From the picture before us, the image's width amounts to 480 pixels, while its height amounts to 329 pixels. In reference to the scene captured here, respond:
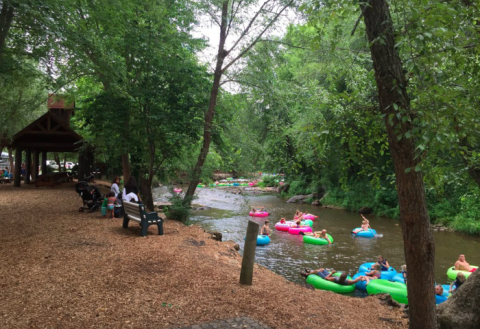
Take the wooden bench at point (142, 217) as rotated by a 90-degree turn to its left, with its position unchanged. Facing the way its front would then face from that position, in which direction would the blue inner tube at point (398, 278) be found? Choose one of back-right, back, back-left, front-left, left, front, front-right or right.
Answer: back-right

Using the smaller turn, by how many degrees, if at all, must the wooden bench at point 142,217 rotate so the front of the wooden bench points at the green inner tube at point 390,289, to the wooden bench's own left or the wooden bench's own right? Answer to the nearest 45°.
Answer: approximately 45° to the wooden bench's own right

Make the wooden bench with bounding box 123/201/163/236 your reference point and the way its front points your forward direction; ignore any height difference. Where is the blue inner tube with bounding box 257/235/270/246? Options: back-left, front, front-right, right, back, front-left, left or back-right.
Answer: front

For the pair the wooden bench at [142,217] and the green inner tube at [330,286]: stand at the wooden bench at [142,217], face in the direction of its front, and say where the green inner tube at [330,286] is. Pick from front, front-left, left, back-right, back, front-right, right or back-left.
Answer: front-right

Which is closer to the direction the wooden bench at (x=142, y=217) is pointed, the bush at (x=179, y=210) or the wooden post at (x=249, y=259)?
the bush

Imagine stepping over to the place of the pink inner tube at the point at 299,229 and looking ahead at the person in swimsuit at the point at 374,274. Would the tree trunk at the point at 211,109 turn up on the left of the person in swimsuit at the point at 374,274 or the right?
right

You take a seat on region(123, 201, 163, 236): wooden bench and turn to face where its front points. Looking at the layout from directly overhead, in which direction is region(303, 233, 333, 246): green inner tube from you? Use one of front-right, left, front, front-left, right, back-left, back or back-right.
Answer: front

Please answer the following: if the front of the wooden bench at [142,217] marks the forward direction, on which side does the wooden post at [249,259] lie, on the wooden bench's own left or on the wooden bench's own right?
on the wooden bench's own right

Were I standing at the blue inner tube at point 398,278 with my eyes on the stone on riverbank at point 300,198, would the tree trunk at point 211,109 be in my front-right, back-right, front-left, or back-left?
front-left

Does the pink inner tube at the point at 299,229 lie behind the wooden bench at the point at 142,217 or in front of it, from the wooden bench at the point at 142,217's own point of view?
in front

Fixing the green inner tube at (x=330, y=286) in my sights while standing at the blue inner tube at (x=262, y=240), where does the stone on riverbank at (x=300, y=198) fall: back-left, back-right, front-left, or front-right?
back-left

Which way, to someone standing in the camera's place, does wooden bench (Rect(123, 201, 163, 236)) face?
facing away from the viewer and to the right of the viewer
